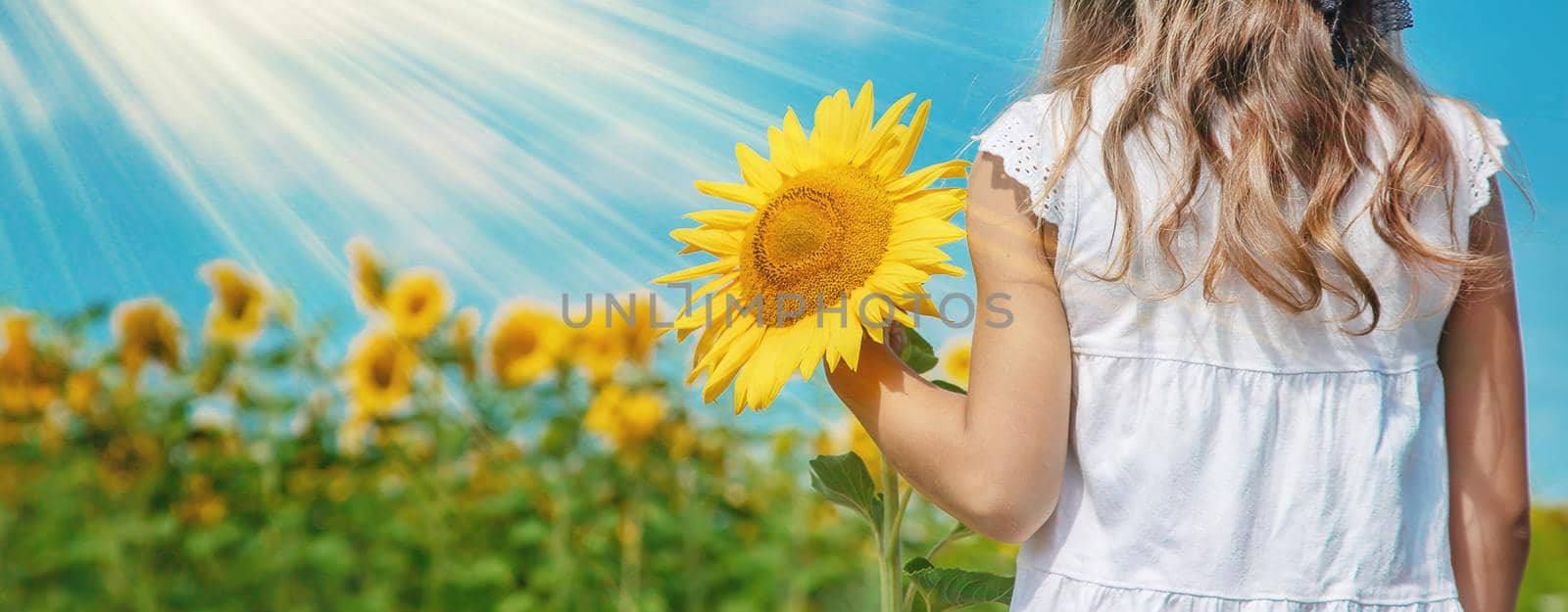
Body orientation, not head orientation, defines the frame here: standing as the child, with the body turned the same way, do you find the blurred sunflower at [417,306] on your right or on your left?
on your left

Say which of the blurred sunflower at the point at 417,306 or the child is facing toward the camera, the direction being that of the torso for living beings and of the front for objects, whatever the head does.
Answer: the blurred sunflower

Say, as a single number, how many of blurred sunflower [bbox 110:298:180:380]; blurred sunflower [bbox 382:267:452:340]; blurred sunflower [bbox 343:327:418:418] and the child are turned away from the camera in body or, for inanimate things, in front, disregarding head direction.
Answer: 1

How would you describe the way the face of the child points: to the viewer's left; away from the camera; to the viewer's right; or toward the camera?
away from the camera

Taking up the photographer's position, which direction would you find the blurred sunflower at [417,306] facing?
facing the viewer

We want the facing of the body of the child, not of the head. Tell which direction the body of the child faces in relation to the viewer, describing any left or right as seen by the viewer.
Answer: facing away from the viewer

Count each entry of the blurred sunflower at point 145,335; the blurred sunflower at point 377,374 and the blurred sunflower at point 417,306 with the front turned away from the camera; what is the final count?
0

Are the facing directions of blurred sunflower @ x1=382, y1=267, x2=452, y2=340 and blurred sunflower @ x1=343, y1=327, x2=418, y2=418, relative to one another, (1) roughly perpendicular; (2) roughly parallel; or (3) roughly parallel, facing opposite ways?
roughly parallel

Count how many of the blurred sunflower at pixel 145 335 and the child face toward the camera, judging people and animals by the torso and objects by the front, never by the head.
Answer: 1

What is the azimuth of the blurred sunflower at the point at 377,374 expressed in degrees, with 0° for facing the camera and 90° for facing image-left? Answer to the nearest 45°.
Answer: approximately 0°
